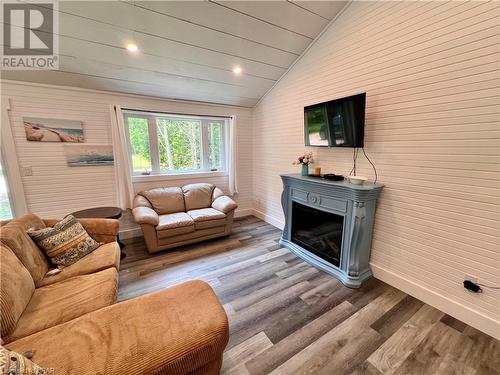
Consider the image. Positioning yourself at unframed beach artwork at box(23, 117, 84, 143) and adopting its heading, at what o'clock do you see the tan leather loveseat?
The tan leather loveseat is roughly at 10 o'clock from the unframed beach artwork.

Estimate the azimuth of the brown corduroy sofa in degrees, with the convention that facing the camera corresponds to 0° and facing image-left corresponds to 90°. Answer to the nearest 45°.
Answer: approximately 270°

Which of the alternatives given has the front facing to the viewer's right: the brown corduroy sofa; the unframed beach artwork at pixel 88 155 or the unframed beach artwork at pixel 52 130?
the brown corduroy sofa

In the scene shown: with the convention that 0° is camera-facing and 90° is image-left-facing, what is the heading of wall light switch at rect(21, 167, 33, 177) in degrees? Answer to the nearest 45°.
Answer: approximately 0°

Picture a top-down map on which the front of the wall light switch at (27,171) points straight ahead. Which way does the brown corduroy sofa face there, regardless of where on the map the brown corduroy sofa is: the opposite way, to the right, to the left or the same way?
to the left

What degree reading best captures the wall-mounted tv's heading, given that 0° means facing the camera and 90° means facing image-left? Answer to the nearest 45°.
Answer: approximately 45°

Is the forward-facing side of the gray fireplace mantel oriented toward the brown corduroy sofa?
yes

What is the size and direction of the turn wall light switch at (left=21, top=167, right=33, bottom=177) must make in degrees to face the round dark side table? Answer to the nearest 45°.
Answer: approximately 45° to its left

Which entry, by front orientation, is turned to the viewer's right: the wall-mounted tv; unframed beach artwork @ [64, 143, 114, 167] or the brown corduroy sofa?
the brown corduroy sofa

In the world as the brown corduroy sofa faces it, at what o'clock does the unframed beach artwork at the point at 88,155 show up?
The unframed beach artwork is roughly at 9 o'clock from the brown corduroy sofa.

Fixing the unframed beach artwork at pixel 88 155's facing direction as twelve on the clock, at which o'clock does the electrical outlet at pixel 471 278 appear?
The electrical outlet is roughly at 11 o'clock from the unframed beach artwork.

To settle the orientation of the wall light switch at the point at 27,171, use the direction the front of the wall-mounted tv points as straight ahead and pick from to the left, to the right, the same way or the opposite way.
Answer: to the left
